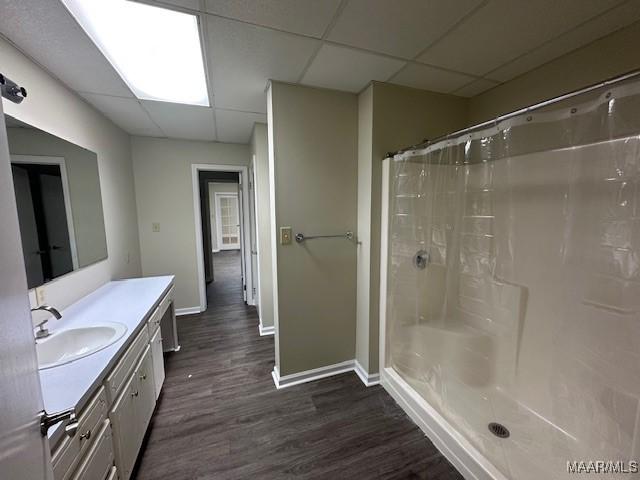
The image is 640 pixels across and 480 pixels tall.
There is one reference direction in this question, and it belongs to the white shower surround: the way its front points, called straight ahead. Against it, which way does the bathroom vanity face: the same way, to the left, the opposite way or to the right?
the opposite way

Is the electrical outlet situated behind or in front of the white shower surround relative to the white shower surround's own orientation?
in front

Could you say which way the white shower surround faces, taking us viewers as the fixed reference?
facing the viewer and to the left of the viewer

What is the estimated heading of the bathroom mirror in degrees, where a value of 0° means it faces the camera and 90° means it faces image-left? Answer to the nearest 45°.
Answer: approximately 315°

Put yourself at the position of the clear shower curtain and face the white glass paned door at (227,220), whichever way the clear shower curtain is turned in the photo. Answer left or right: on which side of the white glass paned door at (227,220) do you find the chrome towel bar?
left

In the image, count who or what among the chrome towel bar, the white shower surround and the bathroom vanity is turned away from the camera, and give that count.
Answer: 0

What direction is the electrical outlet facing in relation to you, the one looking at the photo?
facing the viewer and to the right of the viewer

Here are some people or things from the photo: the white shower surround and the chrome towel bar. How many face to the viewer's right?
0

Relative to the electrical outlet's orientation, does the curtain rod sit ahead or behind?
ahead

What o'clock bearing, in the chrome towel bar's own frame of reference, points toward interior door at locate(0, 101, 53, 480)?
The interior door is roughly at 1 o'clock from the chrome towel bar.

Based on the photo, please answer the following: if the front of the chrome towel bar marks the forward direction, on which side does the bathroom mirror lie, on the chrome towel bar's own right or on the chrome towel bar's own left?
on the chrome towel bar's own right

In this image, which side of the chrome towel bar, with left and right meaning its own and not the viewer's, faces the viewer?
front

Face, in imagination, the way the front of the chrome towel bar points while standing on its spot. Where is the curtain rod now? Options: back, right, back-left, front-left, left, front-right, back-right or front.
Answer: front-left
